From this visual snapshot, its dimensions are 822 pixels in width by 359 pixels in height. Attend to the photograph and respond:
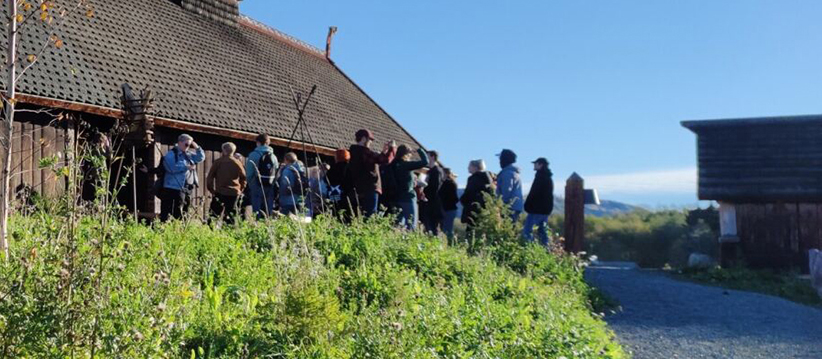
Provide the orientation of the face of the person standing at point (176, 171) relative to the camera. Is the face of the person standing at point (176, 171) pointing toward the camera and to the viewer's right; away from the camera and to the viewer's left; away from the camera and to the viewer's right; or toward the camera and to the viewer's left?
toward the camera and to the viewer's right

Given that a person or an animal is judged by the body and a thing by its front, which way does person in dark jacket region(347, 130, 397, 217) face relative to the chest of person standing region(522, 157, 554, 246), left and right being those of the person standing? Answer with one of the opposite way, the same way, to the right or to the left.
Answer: the opposite way

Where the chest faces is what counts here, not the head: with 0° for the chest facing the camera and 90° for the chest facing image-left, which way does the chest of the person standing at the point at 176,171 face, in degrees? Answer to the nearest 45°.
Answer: approximately 315°

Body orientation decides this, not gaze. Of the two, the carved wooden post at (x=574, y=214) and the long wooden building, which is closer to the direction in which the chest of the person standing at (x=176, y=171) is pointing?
the carved wooden post

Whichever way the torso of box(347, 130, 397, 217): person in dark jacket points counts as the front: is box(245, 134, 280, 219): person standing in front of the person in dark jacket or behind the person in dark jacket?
behind

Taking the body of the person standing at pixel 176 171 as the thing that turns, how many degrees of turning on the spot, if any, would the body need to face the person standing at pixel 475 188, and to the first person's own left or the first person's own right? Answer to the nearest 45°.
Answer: approximately 45° to the first person's own left

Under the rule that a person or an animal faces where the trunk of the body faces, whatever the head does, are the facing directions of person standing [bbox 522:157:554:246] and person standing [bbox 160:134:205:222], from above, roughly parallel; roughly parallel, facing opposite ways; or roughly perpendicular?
roughly parallel, facing opposite ways

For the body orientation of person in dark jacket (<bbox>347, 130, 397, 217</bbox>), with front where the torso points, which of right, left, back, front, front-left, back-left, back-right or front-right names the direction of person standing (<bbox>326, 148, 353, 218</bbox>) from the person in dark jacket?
back-left

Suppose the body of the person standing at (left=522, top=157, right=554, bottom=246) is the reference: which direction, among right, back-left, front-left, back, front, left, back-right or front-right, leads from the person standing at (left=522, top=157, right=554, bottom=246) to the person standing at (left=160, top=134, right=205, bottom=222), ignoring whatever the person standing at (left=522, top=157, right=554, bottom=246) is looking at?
front-left

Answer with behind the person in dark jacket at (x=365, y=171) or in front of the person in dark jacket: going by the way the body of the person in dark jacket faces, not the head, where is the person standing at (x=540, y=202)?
in front
